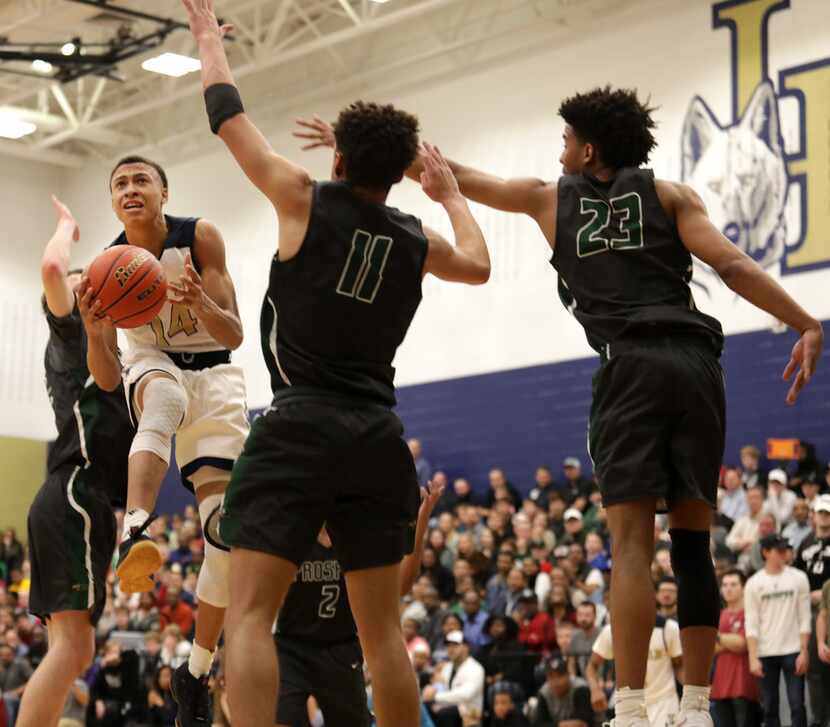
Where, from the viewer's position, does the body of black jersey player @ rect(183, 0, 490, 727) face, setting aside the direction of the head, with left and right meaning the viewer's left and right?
facing away from the viewer

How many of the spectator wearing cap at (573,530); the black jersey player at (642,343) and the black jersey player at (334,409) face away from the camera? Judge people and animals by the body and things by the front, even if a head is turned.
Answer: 2

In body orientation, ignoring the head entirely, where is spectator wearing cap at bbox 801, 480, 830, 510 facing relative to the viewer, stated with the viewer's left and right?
facing the viewer and to the left of the viewer

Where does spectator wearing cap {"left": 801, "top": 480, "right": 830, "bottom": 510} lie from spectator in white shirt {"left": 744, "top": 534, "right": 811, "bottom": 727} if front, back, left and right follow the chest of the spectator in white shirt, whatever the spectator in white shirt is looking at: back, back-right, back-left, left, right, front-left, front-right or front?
back

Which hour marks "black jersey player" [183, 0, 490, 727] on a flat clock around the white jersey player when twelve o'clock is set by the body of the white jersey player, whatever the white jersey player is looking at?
The black jersey player is roughly at 10 o'clock from the white jersey player.

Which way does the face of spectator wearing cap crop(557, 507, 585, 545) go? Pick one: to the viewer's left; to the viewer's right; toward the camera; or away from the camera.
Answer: toward the camera

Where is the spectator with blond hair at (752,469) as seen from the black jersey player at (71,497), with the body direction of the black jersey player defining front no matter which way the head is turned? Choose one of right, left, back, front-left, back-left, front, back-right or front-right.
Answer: front-left

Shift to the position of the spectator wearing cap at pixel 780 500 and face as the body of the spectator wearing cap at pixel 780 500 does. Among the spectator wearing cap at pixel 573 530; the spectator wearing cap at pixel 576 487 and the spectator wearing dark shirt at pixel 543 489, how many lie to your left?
0

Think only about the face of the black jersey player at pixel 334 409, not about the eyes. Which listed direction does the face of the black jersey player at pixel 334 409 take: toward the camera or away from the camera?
away from the camera

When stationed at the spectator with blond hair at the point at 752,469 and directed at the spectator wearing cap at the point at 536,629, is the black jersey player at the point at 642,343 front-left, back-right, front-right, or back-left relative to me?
front-left

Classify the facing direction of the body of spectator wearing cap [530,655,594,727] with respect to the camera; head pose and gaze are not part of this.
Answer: toward the camera

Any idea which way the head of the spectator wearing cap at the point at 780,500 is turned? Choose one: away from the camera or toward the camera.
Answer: toward the camera

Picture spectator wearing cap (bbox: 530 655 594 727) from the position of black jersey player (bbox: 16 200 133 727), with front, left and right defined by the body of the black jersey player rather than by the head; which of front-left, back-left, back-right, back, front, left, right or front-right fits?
front-left

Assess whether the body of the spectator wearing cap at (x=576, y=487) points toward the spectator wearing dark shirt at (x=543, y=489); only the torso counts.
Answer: no

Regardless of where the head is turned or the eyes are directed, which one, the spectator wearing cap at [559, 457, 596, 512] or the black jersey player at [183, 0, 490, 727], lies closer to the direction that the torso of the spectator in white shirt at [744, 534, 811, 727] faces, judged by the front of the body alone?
the black jersey player

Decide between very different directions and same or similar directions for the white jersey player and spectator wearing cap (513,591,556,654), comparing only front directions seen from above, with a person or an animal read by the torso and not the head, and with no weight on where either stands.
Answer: same or similar directions

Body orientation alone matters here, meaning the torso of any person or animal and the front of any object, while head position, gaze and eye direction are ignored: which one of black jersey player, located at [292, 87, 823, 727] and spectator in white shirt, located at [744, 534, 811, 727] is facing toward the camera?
the spectator in white shirt

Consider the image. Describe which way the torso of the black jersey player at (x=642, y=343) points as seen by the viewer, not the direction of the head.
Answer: away from the camera
